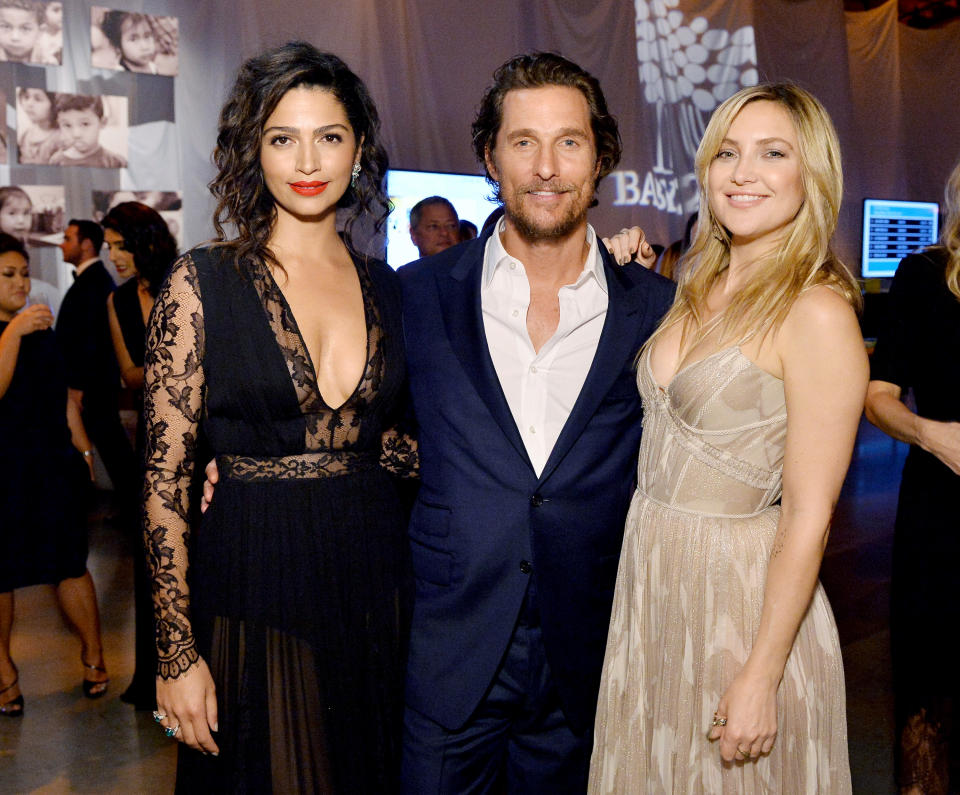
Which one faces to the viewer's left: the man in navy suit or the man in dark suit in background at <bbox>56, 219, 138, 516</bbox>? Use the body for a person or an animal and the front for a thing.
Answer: the man in dark suit in background

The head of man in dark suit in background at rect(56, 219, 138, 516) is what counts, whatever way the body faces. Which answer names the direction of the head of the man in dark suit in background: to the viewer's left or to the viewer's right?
to the viewer's left

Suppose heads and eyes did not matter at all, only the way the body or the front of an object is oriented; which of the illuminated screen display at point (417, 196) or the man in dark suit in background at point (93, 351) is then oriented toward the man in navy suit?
the illuminated screen display

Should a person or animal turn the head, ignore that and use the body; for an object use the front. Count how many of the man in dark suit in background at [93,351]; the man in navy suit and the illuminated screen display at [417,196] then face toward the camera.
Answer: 2

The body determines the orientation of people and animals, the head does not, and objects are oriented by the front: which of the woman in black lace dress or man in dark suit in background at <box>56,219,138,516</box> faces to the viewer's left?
the man in dark suit in background

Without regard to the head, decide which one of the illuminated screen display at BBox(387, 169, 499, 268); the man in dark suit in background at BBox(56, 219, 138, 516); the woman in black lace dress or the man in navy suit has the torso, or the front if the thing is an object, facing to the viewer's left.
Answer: the man in dark suit in background

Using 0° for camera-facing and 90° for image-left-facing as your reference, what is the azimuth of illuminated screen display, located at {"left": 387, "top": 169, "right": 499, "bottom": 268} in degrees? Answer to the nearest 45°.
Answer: approximately 0°

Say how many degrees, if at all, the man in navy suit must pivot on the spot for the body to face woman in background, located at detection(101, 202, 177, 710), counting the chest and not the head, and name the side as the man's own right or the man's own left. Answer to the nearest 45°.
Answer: approximately 135° to the man's own right
